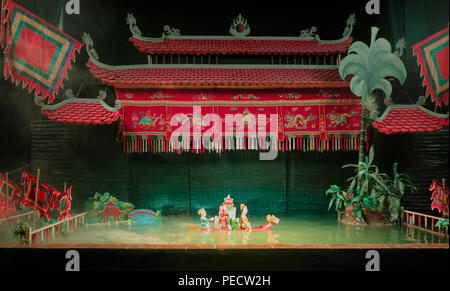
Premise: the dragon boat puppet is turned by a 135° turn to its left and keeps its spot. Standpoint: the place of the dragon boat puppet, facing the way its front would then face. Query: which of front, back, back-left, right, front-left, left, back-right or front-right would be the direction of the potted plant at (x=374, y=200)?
back-right

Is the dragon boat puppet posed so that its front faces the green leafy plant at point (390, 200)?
yes

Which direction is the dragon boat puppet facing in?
to the viewer's right

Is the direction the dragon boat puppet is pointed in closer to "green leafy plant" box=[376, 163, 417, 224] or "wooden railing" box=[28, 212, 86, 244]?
the green leafy plant

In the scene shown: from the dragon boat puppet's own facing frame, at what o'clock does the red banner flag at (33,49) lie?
The red banner flag is roughly at 6 o'clock from the dragon boat puppet.

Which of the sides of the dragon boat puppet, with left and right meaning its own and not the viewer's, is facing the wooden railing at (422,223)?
front

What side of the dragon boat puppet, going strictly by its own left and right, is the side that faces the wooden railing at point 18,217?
back

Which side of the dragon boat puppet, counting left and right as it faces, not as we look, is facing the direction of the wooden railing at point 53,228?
back
